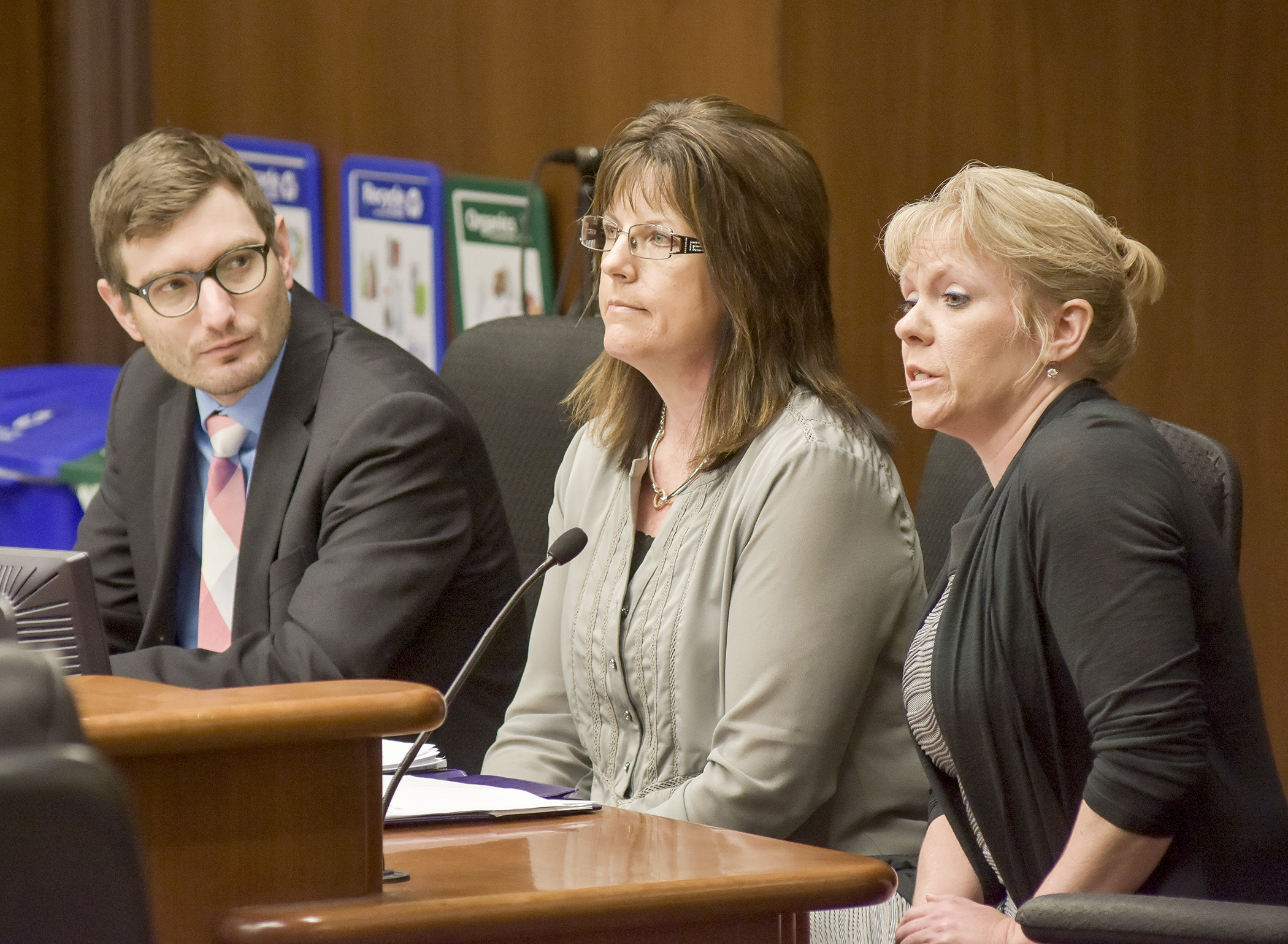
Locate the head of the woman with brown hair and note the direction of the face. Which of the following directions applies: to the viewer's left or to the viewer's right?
to the viewer's left

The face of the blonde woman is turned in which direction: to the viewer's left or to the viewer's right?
to the viewer's left

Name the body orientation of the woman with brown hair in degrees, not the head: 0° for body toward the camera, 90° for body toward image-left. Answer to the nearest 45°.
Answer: approximately 45°

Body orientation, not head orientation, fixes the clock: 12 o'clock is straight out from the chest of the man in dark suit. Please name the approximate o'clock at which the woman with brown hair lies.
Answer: The woman with brown hair is roughly at 9 o'clock from the man in dark suit.

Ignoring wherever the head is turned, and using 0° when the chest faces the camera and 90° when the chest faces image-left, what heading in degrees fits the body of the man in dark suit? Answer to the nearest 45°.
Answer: approximately 45°

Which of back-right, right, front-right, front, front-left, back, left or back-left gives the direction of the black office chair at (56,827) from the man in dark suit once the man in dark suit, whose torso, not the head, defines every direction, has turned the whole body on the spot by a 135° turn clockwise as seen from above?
back

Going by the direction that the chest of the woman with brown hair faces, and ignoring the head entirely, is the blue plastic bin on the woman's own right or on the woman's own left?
on the woman's own right

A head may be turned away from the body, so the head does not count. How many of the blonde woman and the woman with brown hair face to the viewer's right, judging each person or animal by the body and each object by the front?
0

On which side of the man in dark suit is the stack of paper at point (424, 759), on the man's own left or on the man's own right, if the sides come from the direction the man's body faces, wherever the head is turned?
on the man's own left

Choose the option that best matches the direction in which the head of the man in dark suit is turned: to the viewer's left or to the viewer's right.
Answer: to the viewer's right

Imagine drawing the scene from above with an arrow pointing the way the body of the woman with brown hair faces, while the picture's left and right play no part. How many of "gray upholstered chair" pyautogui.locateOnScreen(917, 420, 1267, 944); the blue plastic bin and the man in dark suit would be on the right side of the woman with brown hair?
2
